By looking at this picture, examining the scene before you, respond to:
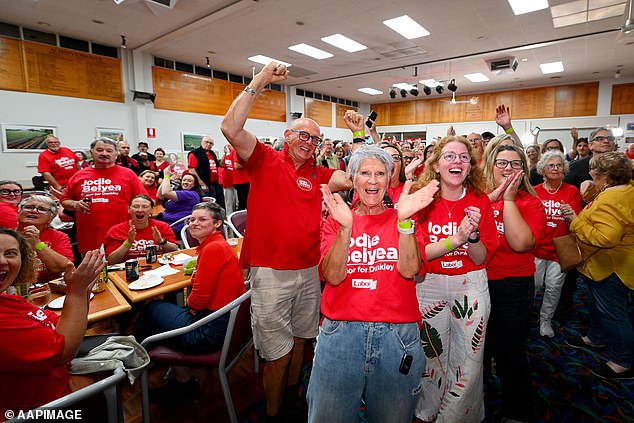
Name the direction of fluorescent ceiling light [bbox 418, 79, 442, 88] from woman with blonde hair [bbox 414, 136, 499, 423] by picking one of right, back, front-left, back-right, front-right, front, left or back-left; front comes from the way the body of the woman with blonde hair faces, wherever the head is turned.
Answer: back

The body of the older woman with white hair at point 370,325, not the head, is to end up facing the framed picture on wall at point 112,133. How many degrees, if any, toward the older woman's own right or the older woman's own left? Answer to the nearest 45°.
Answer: approximately 135° to the older woman's own right

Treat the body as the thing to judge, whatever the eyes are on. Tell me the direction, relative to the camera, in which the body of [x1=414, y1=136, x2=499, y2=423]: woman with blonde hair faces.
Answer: toward the camera

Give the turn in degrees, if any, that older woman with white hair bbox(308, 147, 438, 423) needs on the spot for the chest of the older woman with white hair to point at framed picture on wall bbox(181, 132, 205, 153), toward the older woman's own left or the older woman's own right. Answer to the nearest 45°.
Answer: approximately 135° to the older woman's own right

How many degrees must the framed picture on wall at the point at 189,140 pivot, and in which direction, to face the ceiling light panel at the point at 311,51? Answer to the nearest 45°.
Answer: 0° — it already faces it

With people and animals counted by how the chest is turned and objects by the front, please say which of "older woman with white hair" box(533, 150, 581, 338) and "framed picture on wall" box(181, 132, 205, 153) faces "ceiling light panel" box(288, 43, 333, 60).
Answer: the framed picture on wall

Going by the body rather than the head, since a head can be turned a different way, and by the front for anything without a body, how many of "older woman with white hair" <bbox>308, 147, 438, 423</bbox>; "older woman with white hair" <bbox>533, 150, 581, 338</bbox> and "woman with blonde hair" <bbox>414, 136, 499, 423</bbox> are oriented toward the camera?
3

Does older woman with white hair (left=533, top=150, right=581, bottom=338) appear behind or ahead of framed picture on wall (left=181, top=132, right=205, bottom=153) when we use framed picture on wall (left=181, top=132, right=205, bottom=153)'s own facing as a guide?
ahead

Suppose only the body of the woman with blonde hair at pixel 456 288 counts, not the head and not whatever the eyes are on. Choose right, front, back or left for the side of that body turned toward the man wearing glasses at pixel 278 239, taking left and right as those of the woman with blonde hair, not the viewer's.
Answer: right

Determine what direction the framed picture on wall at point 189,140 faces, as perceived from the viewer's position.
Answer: facing the viewer and to the right of the viewer

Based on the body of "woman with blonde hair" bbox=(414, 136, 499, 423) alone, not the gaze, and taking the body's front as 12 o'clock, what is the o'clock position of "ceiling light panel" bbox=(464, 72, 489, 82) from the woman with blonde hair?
The ceiling light panel is roughly at 6 o'clock from the woman with blonde hair.

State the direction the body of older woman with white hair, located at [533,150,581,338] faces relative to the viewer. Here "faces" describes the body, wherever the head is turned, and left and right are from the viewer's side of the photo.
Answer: facing the viewer

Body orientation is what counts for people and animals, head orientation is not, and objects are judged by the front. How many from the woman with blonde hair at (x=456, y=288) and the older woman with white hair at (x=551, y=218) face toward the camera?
2

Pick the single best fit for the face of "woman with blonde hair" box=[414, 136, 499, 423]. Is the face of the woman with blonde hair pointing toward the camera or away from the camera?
toward the camera
